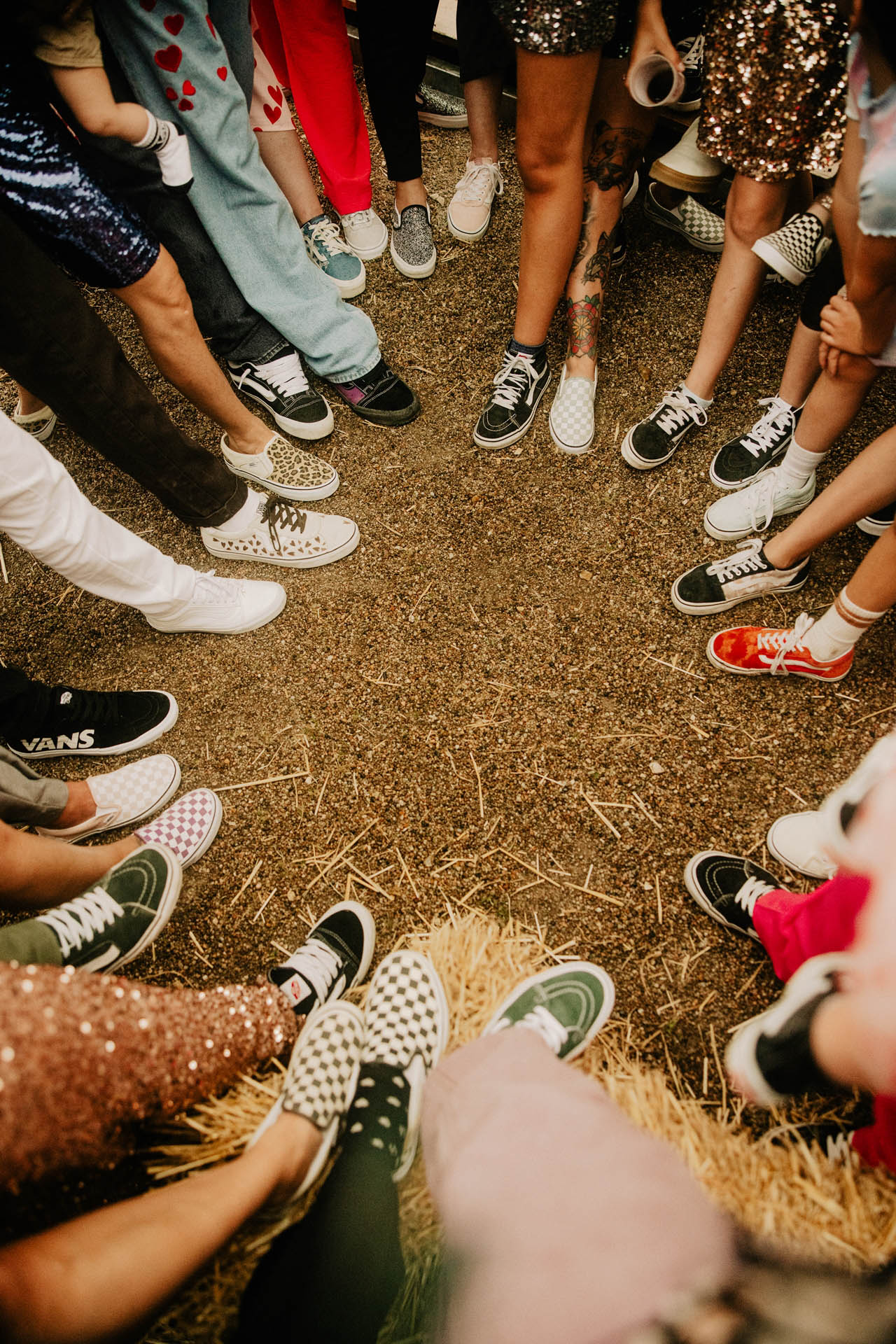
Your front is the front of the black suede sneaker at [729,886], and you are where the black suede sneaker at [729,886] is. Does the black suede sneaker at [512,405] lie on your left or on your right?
on your right

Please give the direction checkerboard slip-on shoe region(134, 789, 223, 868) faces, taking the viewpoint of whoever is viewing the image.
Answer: facing away from the viewer and to the right of the viewer

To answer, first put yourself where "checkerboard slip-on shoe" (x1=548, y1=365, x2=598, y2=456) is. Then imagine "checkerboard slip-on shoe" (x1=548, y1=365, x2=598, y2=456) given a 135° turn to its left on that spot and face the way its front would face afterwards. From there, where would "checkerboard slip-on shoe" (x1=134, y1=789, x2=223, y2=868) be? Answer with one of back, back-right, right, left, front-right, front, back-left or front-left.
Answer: back

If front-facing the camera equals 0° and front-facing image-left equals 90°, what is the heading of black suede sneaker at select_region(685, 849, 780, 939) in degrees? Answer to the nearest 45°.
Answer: approximately 135°

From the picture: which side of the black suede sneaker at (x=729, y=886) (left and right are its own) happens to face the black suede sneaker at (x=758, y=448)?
right

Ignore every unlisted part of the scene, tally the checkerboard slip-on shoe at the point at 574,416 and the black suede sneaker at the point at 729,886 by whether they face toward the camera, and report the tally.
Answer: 1

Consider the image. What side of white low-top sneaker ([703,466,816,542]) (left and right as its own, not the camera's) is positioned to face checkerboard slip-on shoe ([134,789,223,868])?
front
